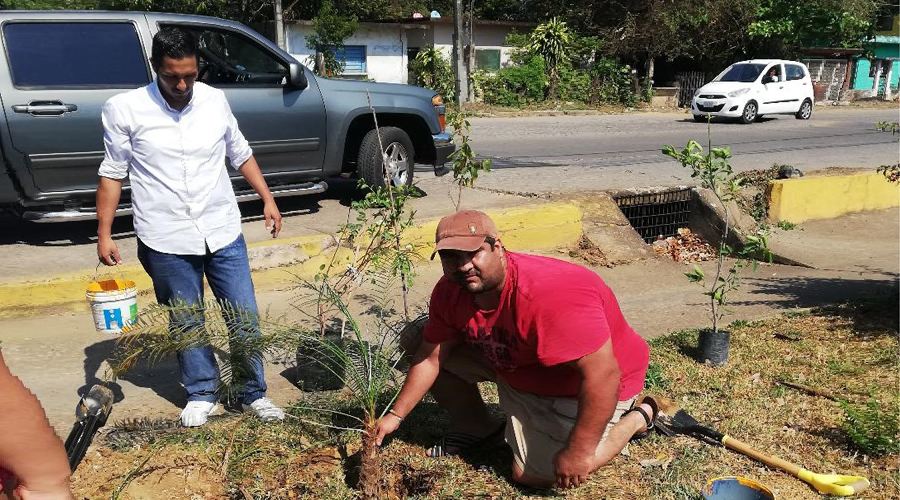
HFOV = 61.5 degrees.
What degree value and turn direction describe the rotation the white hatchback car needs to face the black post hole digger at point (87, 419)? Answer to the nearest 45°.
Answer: approximately 45° to its left

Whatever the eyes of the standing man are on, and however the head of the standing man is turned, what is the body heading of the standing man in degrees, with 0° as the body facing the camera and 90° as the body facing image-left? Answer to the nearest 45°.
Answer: approximately 0°

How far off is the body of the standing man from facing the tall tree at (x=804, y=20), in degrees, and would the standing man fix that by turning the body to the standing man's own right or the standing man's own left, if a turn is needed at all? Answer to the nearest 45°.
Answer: approximately 135° to the standing man's own left

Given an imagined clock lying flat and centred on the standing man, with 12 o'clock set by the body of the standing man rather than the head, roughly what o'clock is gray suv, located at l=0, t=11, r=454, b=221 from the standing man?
The gray suv is roughly at 6 o'clock from the standing man.

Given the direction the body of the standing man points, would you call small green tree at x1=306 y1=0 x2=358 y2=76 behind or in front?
behind

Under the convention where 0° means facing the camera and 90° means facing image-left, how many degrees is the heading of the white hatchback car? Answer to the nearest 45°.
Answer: approximately 45°

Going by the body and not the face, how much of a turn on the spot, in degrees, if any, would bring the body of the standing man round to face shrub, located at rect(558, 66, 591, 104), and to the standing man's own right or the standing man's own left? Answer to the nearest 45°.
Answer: approximately 135° to the standing man's own left

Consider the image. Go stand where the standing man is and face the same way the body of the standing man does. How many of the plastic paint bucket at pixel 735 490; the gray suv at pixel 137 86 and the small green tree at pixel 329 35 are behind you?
2

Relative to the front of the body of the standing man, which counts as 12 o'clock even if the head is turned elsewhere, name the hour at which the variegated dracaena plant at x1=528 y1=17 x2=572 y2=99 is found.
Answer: The variegated dracaena plant is roughly at 7 o'clock from the standing man.

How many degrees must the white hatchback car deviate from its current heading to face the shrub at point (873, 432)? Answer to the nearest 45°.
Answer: approximately 45° to its left

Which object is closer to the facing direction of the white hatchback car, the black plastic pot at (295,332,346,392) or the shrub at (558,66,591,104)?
the black plastic pot

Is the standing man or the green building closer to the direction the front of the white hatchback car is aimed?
the standing man
